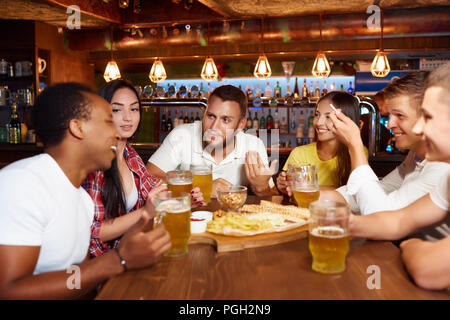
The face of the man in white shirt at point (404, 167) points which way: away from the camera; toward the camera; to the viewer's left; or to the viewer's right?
to the viewer's left

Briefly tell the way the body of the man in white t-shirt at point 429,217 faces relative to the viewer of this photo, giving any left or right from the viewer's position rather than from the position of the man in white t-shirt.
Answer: facing to the left of the viewer

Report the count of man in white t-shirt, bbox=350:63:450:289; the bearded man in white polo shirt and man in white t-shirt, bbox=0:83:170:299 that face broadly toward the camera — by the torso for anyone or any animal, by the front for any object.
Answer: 1

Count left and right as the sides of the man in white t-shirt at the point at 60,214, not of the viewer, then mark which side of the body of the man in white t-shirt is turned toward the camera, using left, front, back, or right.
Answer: right

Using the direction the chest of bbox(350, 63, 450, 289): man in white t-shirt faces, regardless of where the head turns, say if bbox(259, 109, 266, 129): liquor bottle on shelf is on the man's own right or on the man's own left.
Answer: on the man's own right

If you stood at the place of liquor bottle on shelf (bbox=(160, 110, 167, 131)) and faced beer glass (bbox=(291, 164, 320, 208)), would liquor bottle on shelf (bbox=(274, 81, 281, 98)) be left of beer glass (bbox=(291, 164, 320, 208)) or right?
left

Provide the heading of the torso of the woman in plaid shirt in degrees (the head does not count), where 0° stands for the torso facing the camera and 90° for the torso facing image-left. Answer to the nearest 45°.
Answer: approximately 315°

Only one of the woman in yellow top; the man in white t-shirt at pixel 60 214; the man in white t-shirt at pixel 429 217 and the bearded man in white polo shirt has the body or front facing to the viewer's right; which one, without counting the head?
the man in white t-shirt at pixel 60 214

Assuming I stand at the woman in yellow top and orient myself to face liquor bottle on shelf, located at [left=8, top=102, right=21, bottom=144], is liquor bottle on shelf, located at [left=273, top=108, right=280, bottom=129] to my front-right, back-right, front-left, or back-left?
front-right

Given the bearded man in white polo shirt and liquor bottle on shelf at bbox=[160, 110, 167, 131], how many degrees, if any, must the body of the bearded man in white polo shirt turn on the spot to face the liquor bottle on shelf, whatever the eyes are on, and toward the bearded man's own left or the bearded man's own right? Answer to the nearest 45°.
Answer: approximately 180°

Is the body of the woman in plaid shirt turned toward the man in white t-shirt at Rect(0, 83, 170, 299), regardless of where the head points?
no

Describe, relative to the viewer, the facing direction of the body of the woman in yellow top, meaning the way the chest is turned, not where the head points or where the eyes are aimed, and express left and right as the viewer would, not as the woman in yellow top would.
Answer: facing the viewer and to the left of the viewer

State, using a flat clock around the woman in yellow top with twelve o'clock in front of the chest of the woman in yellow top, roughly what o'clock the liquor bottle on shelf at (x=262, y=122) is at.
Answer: The liquor bottle on shelf is roughly at 4 o'clock from the woman in yellow top.

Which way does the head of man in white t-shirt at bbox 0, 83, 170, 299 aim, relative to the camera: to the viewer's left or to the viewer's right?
to the viewer's right

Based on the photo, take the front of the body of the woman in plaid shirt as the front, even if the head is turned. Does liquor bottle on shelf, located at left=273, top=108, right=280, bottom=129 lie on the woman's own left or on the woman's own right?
on the woman's own left

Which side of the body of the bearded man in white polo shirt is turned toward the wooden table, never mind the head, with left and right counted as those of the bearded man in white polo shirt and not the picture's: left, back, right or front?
front

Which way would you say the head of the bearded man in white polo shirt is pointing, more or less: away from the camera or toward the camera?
toward the camera
